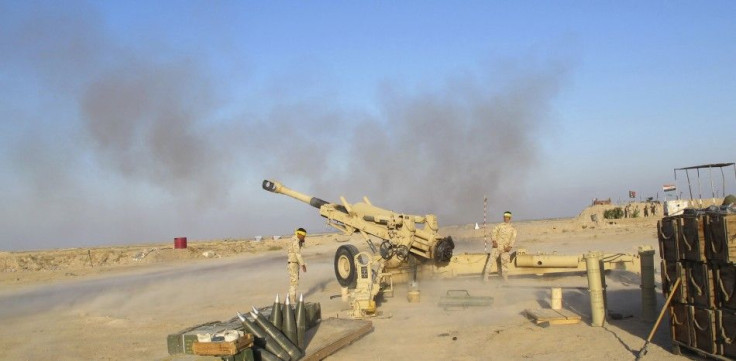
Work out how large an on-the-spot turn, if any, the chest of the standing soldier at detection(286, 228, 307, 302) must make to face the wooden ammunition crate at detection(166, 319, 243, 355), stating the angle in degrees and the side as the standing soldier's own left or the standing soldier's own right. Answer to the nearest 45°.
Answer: approximately 90° to the standing soldier's own right

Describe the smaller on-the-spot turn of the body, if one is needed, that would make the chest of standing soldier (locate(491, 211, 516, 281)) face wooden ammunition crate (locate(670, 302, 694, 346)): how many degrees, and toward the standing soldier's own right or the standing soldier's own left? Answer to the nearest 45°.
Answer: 0° — they already face it

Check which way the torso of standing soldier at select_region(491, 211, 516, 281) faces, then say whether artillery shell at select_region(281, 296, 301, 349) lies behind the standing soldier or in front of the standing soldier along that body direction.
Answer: in front

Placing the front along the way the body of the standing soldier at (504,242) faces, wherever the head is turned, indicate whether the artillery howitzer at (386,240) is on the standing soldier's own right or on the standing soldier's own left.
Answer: on the standing soldier's own right

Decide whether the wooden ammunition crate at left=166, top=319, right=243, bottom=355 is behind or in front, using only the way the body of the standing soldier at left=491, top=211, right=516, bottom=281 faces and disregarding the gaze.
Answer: in front
